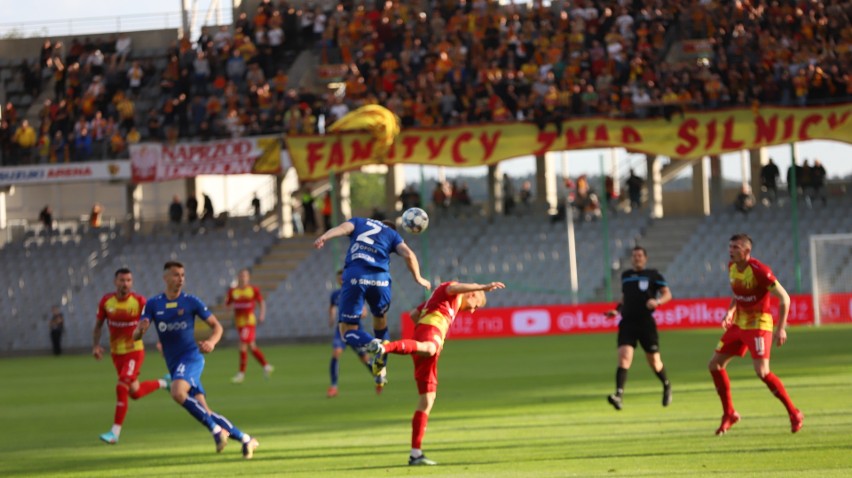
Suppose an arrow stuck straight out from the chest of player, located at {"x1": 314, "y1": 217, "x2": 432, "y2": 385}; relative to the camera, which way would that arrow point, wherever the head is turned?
away from the camera

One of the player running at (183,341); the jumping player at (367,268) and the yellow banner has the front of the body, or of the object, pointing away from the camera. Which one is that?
the jumping player at (367,268)

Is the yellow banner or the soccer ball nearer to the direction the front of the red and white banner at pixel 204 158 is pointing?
the soccer ball

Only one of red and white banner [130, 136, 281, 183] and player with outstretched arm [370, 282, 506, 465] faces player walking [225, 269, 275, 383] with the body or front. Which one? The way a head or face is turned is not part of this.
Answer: the red and white banner

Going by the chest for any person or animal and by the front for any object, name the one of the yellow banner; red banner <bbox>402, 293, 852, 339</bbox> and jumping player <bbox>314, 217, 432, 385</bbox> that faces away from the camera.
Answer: the jumping player
